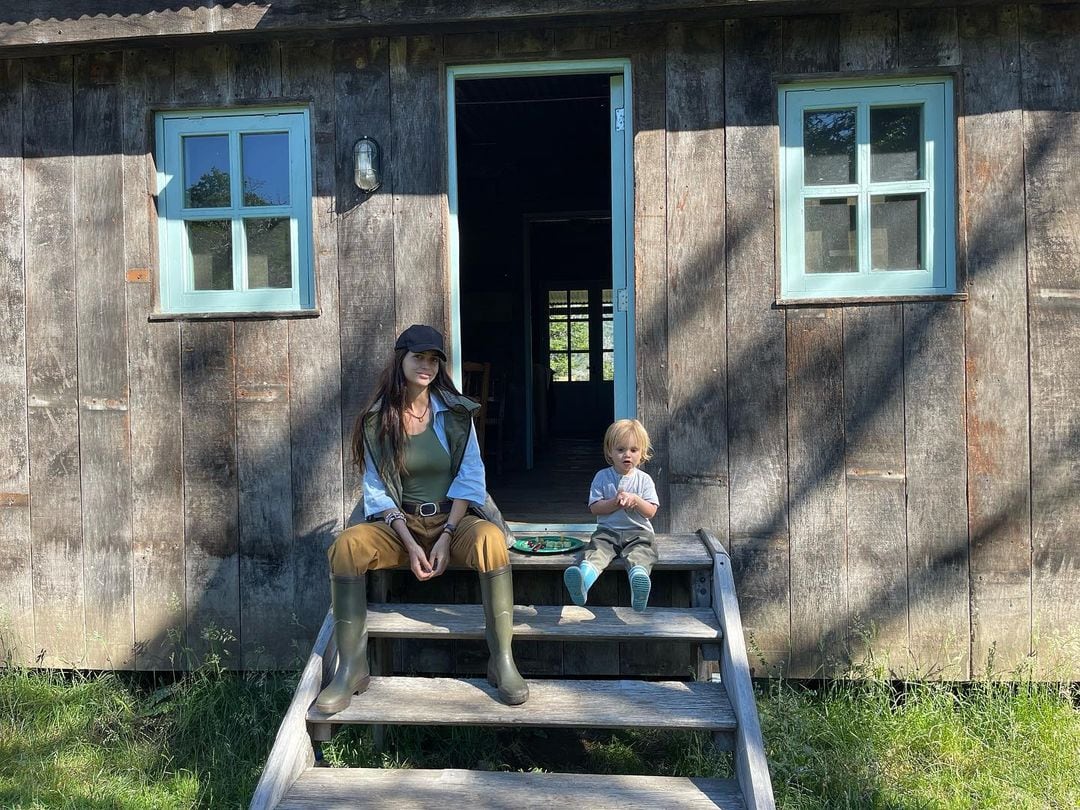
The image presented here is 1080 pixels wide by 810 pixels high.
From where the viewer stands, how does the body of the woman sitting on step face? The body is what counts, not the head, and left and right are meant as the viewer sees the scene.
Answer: facing the viewer

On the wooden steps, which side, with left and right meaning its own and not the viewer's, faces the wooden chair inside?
back

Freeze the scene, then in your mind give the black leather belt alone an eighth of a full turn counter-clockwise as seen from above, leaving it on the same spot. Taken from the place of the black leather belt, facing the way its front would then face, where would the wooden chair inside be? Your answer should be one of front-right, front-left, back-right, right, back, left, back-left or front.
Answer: back-left

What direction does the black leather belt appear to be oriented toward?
toward the camera

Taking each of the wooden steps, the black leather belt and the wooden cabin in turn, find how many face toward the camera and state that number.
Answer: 3

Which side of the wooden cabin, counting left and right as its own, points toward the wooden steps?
front

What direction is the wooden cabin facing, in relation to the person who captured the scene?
facing the viewer

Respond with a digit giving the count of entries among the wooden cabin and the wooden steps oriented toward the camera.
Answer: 2

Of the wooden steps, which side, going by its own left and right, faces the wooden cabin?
back
